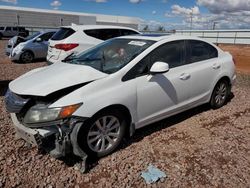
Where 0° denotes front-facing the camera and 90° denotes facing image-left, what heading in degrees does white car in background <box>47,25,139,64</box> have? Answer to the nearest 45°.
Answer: approximately 225°

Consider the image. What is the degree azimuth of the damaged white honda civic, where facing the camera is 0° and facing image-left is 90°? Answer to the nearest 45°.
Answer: approximately 45°

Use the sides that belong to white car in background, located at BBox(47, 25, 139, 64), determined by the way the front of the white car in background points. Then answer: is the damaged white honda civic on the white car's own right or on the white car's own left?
on the white car's own right

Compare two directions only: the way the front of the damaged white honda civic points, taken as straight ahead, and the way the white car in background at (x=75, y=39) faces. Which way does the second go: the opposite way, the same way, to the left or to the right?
the opposite way

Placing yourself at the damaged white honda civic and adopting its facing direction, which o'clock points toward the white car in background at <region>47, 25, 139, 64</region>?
The white car in background is roughly at 4 o'clock from the damaged white honda civic.
